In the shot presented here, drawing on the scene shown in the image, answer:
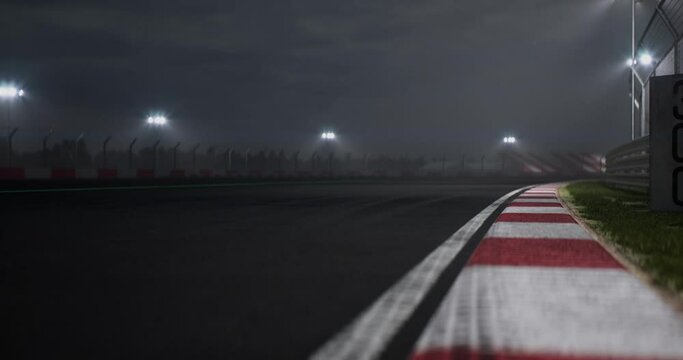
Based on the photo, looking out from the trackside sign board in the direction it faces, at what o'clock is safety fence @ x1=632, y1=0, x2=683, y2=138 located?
The safety fence is roughly at 6 o'clock from the trackside sign board.

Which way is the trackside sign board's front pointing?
toward the camera

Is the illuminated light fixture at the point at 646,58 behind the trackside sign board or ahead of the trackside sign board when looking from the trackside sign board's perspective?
behind

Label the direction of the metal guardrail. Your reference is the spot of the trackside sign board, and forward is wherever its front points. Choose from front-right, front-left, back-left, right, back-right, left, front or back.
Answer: back

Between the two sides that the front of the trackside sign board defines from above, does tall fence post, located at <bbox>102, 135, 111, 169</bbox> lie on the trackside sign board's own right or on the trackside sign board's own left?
on the trackside sign board's own right
